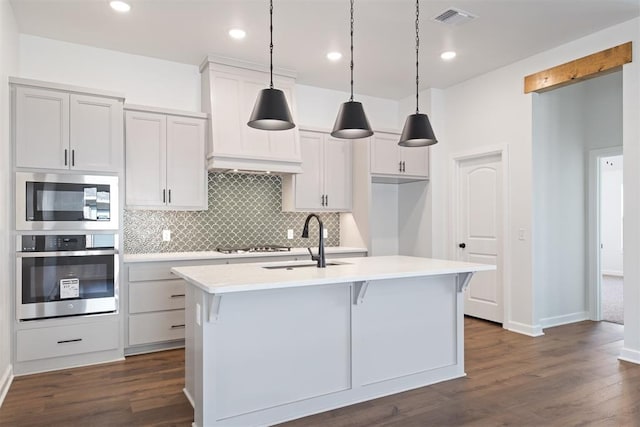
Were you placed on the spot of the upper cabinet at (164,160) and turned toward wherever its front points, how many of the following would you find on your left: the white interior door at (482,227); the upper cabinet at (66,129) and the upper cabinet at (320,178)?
2

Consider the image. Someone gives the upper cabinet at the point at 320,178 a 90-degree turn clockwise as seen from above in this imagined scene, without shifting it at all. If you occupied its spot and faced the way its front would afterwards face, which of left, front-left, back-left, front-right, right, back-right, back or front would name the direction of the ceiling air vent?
left

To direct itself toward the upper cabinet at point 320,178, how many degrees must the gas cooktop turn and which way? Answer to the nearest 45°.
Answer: approximately 90° to its left

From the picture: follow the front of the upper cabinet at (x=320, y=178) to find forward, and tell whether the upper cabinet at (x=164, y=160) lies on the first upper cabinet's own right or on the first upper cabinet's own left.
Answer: on the first upper cabinet's own right

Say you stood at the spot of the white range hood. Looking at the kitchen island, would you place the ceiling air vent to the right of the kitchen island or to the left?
left

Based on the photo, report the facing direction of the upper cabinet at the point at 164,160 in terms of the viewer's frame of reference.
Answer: facing the viewer

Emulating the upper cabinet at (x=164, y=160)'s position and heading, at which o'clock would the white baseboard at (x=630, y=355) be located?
The white baseboard is roughly at 10 o'clock from the upper cabinet.

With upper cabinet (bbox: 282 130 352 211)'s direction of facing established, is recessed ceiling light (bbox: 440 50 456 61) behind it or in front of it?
in front

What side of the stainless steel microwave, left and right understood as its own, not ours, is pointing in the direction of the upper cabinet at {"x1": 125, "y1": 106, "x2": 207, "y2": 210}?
left

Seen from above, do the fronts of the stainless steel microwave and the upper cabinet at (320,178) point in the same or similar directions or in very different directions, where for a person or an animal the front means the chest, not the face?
same or similar directions

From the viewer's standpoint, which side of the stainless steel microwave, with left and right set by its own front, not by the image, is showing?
front

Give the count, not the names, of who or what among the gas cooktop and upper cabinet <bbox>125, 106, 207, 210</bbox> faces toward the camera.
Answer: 2

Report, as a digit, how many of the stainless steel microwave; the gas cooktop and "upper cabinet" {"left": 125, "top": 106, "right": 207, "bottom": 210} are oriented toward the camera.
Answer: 3

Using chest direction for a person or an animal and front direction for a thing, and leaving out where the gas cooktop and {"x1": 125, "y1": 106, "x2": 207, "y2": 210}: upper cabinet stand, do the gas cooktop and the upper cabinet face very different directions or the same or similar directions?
same or similar directions

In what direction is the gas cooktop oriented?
toward the camera
